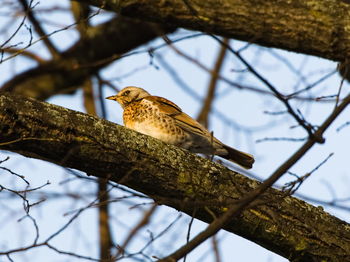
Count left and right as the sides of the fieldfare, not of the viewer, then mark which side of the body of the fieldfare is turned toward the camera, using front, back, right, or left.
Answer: left

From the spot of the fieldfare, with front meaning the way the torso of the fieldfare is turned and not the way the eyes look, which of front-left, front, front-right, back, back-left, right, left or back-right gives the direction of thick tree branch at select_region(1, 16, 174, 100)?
front-right
